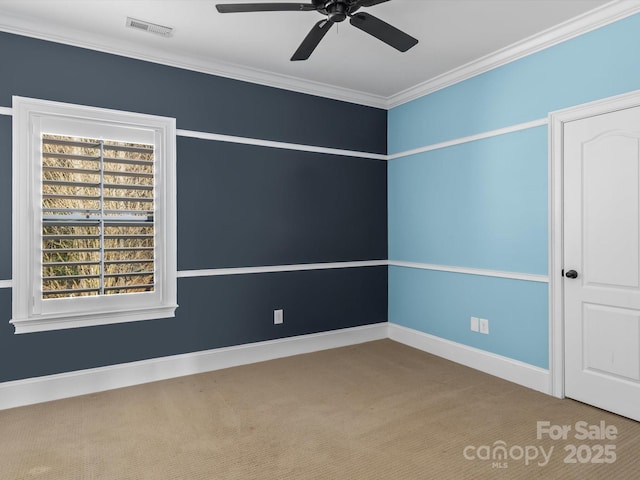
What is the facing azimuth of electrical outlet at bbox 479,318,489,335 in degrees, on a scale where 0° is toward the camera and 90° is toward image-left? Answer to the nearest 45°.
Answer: approximately 45°

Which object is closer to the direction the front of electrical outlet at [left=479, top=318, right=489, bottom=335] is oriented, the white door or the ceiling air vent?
the ceiling air vent

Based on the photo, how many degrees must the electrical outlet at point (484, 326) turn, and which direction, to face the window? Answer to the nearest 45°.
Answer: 0° — it already faces it

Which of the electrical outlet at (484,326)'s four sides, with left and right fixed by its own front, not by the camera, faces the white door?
left
